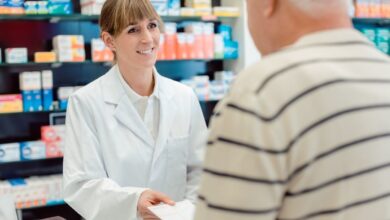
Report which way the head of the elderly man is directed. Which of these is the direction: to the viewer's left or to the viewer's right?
to the viewer's left

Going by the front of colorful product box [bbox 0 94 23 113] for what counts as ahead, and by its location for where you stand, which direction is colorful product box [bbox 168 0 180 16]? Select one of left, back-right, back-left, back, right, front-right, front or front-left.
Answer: left

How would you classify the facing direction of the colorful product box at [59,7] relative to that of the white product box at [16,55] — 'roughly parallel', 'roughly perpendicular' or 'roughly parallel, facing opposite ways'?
roughly parallel

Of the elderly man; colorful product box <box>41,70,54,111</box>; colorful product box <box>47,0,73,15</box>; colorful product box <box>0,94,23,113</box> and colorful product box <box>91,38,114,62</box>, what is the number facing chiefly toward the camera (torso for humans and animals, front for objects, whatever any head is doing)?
4

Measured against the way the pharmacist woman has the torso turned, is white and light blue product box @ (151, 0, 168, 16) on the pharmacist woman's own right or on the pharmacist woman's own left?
on the pharmacist woman's own left

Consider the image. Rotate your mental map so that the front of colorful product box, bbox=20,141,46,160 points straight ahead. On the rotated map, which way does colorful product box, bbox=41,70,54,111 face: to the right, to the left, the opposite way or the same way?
the same way

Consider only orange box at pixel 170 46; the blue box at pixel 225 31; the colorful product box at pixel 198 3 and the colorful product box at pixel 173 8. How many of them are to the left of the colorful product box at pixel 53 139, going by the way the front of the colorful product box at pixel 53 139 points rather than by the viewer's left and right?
4

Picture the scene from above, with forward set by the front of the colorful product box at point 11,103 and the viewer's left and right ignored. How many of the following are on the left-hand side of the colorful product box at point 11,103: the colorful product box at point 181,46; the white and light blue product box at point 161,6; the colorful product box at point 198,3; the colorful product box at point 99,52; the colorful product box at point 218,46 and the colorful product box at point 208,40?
6

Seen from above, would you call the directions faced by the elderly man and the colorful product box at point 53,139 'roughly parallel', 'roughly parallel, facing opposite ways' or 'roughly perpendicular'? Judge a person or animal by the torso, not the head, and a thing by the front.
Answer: roughly parallel, facing opposite ways

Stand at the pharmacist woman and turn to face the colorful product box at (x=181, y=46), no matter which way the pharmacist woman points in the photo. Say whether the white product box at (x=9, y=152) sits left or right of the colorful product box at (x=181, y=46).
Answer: left

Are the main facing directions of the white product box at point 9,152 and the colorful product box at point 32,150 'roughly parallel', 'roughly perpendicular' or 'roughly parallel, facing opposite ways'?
roughly parallel

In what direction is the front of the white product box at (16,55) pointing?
toward the camera

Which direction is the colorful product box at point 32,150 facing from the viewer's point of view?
toward the camera

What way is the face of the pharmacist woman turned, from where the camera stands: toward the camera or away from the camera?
toward the camera

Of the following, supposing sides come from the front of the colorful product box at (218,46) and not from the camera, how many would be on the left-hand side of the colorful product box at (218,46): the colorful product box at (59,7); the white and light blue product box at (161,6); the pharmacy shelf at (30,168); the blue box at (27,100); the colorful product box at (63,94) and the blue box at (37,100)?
0
